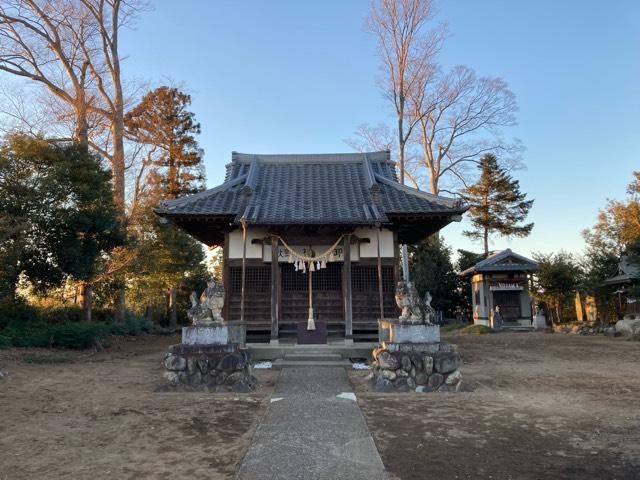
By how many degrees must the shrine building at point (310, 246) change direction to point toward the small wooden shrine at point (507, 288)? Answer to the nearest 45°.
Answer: approximately 135° to its left

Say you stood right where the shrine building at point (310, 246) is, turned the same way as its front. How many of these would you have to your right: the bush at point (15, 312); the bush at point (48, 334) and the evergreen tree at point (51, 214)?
3

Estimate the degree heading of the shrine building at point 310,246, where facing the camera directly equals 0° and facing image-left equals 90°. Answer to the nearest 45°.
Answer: approximately 0°

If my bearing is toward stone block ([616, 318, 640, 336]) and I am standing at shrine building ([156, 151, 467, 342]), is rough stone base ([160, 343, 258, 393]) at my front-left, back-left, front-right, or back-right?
back-right

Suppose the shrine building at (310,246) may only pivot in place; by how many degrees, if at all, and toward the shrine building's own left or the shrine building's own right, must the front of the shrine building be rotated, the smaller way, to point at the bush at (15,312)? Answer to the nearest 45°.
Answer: approximately 90° to the shrine building's own right

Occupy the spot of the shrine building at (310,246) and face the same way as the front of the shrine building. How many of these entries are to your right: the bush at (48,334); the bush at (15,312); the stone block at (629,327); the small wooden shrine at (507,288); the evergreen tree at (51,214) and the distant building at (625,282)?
3

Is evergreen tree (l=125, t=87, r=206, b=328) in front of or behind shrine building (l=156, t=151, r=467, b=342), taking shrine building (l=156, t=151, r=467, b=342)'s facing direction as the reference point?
behind

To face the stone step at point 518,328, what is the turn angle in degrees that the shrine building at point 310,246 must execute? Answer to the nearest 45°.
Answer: approximately 135° to its left
